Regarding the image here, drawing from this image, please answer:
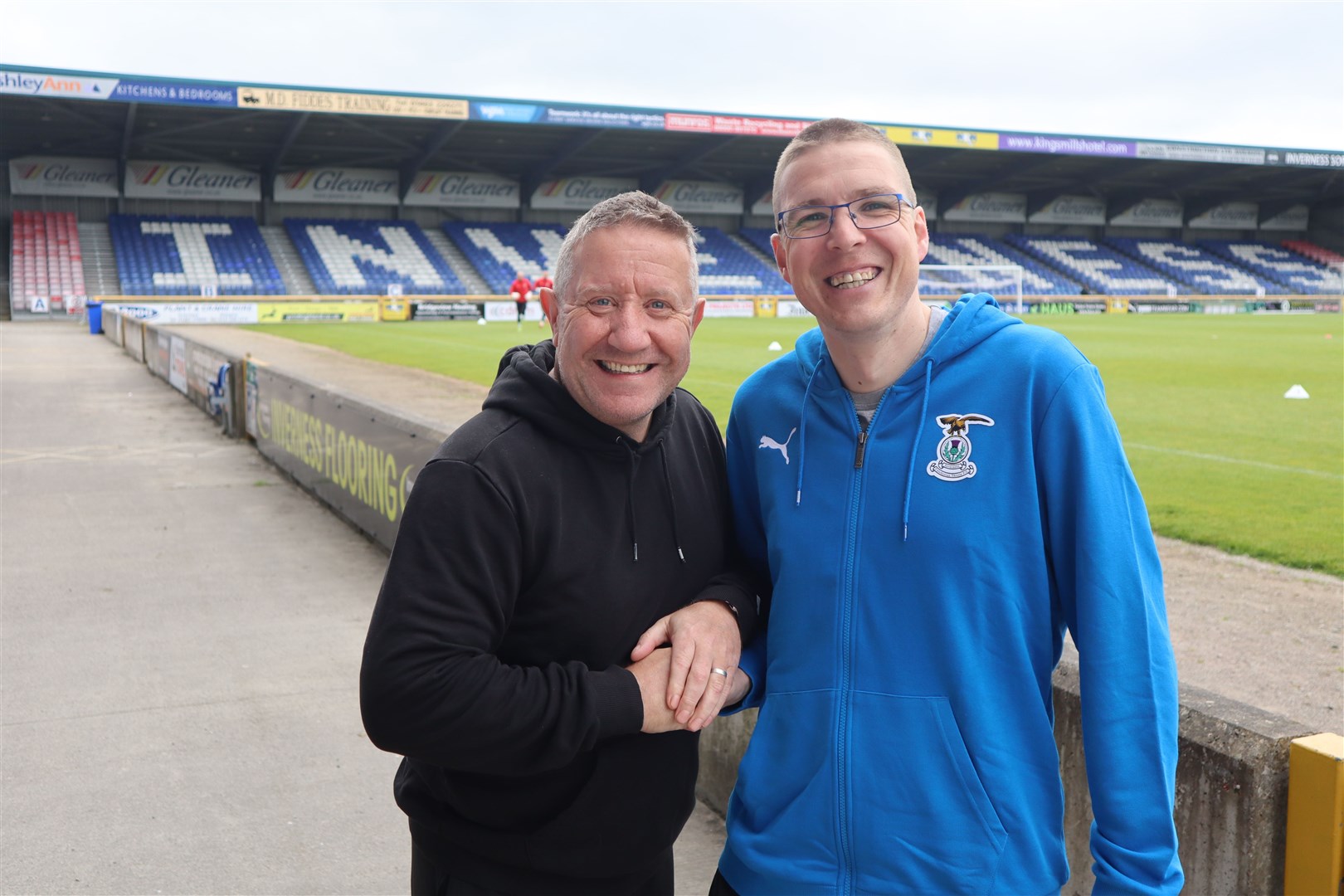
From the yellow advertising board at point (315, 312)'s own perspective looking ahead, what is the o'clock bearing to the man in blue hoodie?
The man in blue hoodie is roughly at 12 o'clock from the yellow advertising board.

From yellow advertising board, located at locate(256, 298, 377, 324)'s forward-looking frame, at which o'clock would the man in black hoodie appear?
The man in black hoodie is roughly at 12 o'clock from the yellow advertising board.

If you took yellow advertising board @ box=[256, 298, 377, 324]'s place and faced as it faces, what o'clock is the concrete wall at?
The concrete wall is roughly at 12 o'clock from the yellow advertising board.

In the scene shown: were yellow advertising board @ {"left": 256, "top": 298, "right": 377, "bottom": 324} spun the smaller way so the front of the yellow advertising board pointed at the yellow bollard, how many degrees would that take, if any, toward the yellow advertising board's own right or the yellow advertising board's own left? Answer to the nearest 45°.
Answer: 0° — it already faces it

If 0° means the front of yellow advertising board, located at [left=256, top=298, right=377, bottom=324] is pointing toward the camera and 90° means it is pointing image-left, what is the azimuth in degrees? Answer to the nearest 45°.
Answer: approximately 0°

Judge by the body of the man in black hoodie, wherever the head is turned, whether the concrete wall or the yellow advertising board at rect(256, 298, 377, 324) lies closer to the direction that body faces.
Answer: the concrete wall

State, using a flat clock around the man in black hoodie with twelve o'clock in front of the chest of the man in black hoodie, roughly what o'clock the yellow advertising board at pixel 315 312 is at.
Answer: The yellow advertising board is roughly at 7 o'clock from the man in black hoodie.
